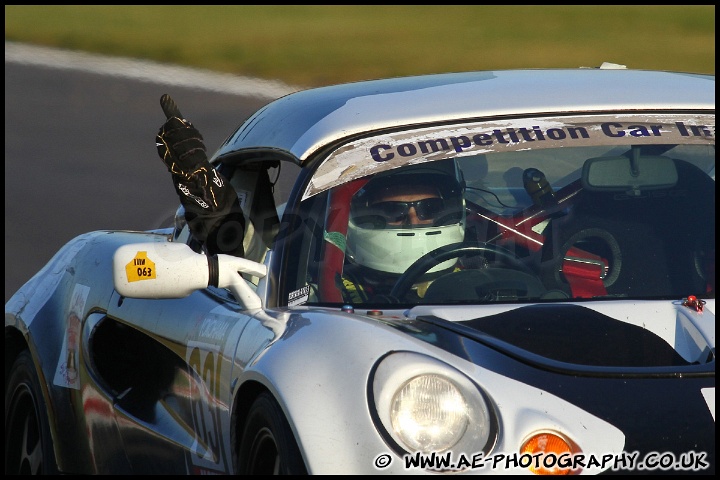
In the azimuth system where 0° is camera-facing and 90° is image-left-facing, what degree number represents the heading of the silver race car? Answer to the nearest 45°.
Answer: approximately 315°

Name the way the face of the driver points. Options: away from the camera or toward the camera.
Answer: toward the camera
